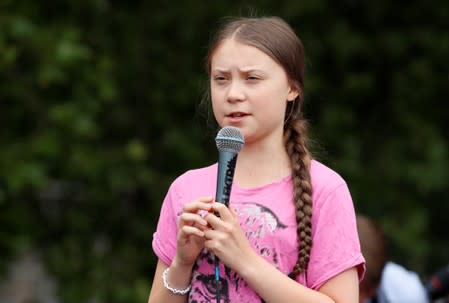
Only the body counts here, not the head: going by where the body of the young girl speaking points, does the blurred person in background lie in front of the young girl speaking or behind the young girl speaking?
behind

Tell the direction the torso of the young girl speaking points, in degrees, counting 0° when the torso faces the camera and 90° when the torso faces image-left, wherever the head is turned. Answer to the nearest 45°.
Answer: approximately 45°
